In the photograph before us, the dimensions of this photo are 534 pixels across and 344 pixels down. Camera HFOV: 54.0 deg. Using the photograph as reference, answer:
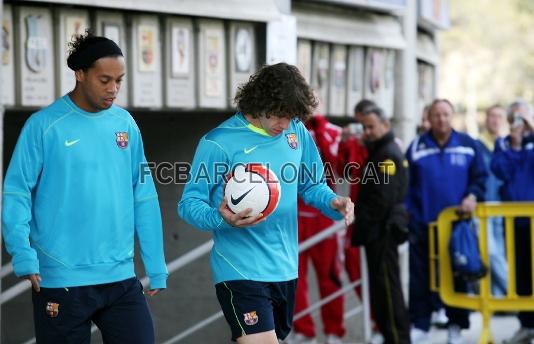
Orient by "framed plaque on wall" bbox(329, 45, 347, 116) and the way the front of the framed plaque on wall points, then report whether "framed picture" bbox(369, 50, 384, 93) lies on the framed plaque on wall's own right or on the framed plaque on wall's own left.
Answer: on the framed plaque on wall's own left

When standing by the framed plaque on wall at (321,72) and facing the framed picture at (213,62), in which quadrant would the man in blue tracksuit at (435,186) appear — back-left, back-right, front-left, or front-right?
back-left

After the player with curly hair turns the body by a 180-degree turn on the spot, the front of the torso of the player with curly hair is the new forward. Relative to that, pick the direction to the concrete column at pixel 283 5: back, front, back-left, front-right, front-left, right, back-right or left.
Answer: front-right

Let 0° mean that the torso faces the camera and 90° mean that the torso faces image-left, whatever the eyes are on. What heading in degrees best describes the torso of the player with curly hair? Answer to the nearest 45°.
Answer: approximately 315°

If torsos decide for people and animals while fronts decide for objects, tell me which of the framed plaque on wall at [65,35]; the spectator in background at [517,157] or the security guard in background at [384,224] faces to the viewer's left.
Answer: the security guard in background at [384,224]
